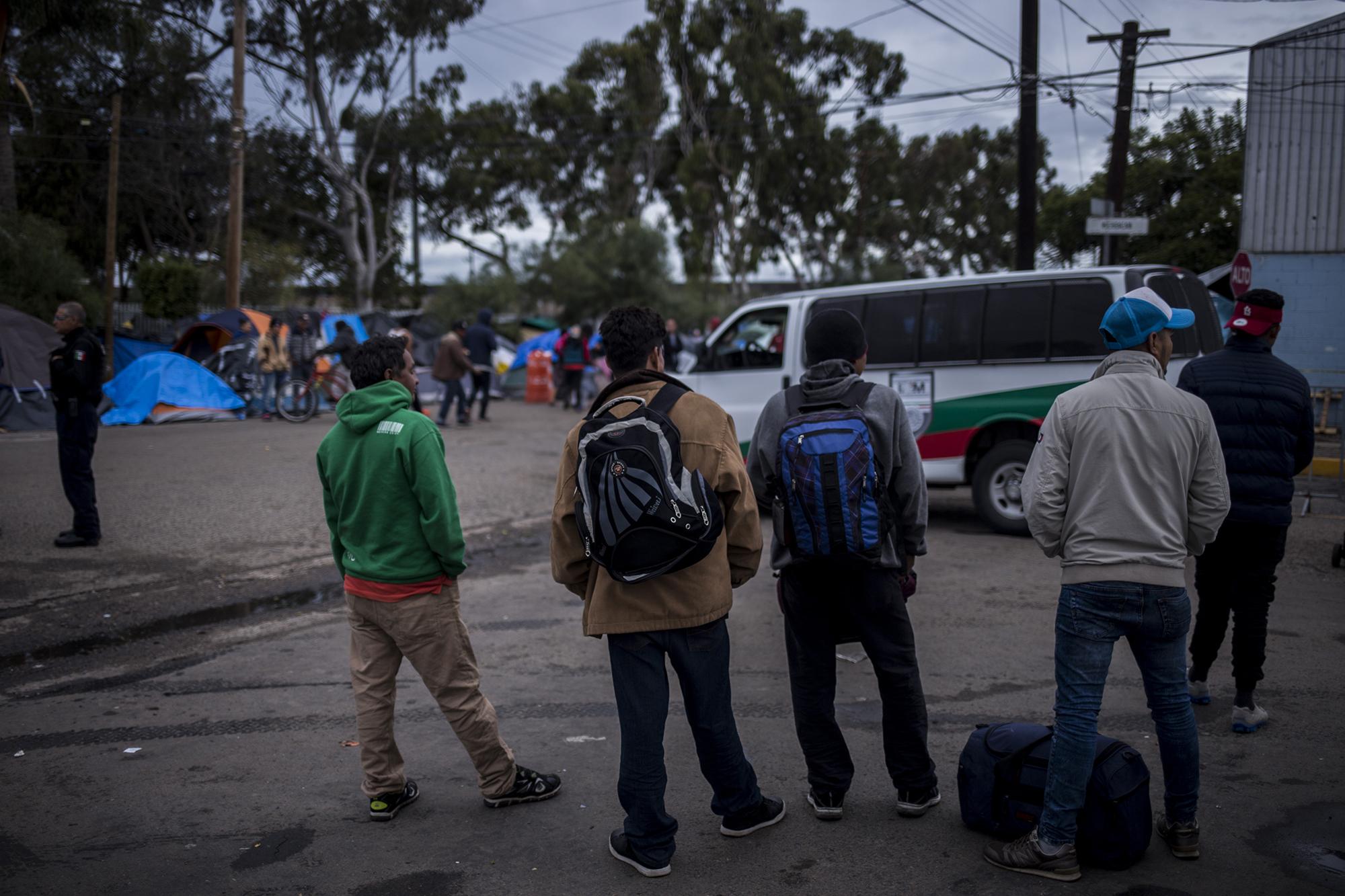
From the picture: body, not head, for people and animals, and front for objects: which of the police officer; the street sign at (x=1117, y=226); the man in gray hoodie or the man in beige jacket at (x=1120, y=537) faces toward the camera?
the street sign

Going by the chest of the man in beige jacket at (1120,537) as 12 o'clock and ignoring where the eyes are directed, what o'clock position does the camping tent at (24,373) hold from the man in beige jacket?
The camping tent is roughly at 10 o'clock from the man in beige jacket.

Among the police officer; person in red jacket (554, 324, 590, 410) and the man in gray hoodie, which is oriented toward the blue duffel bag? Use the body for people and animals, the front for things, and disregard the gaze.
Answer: the person in red jacket

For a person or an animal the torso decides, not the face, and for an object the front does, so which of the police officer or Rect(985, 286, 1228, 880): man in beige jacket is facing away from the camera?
the man in beige jacket

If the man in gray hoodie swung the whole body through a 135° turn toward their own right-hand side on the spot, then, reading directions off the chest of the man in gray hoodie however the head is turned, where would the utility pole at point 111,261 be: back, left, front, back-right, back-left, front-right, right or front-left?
back

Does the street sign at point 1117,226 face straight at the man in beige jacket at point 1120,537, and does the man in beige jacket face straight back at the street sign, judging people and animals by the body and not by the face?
yes

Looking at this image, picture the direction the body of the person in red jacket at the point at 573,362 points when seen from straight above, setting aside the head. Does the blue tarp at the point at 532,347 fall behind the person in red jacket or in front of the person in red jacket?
behind

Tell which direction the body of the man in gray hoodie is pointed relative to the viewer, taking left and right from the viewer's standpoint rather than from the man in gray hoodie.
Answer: facing away from the viewer

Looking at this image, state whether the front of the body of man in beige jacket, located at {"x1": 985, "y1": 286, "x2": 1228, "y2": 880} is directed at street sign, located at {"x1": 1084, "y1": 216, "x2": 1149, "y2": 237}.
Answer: yes

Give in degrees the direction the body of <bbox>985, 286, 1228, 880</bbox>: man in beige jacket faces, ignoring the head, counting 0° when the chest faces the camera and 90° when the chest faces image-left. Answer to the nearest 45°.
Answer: approximately 180°

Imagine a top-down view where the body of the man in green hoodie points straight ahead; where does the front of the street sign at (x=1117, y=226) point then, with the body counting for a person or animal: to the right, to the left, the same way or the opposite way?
the opposite way

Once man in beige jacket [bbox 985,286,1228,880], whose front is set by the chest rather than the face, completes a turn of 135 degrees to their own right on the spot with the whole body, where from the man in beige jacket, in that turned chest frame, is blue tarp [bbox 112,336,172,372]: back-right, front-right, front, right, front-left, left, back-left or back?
back

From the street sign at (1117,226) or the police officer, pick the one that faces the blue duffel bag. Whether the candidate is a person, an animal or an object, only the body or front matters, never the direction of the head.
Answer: the street sign

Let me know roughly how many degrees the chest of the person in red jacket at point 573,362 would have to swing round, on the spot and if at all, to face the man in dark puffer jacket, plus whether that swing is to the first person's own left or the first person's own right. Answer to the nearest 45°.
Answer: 0° — they already face them

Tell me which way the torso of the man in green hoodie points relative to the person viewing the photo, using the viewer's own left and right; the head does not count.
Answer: facing away from the viewer and to the right of the viewer

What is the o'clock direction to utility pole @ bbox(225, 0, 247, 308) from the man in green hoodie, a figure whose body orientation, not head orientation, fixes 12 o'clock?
The utility pole is roughly at 10 o'clock from the man in green hoodie.

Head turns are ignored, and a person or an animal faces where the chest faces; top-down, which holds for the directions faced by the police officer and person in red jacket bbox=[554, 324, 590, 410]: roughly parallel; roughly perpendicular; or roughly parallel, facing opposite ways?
roughly perpendicular
